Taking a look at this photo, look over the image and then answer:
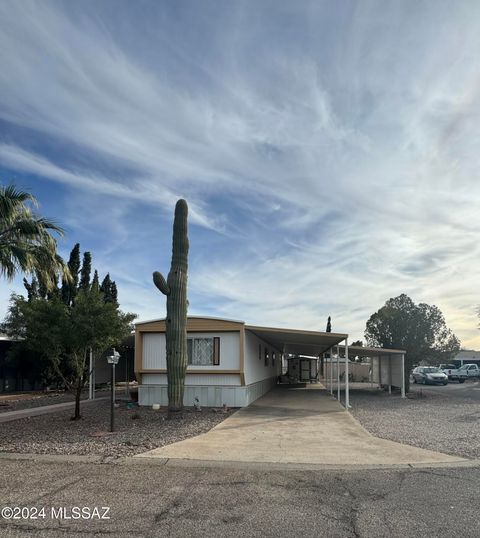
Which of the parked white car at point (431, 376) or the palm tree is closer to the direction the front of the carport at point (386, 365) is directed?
the palm tree

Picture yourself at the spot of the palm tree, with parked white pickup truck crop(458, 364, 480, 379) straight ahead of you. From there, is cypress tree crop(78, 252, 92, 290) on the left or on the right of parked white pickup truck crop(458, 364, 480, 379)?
left

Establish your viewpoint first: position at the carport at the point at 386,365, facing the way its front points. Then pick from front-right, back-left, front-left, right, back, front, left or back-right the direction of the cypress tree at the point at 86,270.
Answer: right

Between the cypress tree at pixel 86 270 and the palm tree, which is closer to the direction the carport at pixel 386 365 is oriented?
the palm tree

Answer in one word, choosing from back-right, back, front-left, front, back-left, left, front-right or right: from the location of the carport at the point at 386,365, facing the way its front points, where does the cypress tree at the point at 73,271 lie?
right

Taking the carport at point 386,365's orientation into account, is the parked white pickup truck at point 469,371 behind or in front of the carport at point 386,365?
behind

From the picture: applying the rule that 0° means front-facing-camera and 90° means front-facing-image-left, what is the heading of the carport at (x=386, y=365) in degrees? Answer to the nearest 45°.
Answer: approximately 0°

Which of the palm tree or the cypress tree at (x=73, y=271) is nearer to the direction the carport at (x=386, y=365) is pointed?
the palm tree

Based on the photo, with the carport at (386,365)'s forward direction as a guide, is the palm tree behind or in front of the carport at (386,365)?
in front
